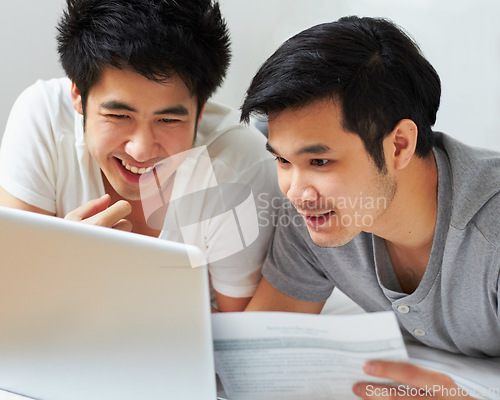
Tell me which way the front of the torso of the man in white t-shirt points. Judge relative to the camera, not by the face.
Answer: toward the camera

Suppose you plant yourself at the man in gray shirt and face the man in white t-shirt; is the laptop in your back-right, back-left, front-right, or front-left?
front-left

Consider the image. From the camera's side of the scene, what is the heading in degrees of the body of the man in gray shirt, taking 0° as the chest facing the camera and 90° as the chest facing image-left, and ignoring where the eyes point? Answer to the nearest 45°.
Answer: approximately 45°

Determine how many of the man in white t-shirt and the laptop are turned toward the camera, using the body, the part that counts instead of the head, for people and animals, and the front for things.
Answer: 1

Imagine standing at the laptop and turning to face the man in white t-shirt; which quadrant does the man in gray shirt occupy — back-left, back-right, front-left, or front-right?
front-right

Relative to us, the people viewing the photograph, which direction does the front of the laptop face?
facing away from the viewer and to the right of the viewer

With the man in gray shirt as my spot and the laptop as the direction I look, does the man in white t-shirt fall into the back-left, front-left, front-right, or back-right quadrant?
front-right

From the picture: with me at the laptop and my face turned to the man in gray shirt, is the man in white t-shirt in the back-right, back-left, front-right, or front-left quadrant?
front-left
